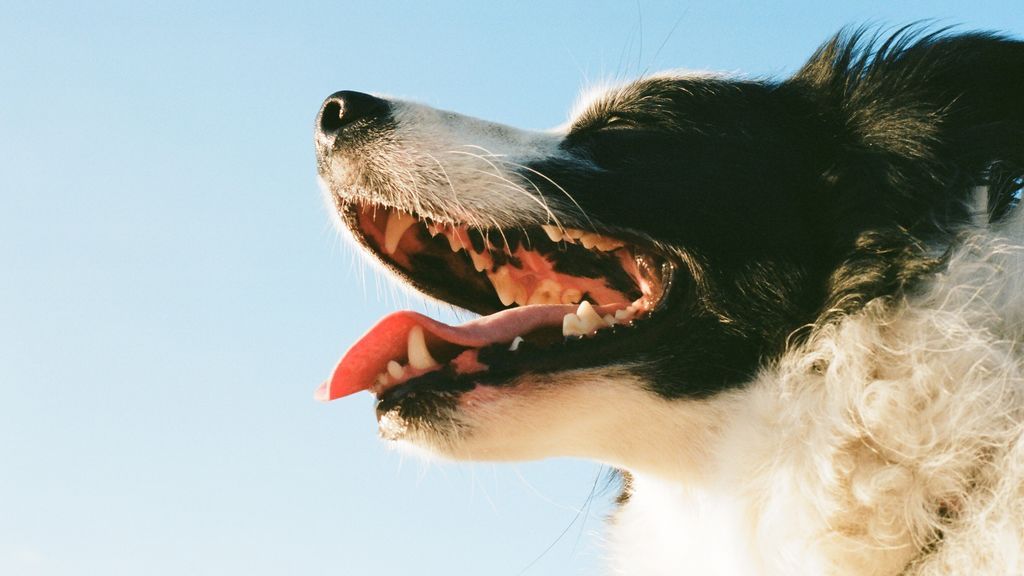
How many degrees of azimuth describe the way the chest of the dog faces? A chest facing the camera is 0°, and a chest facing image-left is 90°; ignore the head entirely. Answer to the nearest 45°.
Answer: approximately 90°
